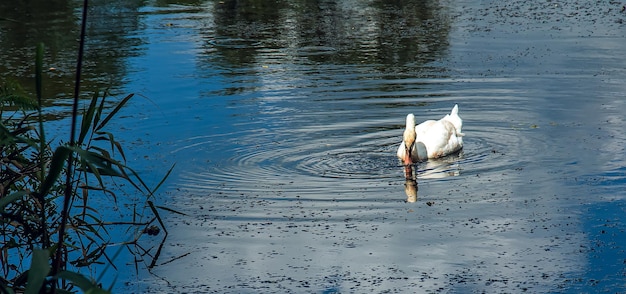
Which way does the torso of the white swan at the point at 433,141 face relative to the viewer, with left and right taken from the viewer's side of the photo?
facing the viewer and to the left of the viewer
